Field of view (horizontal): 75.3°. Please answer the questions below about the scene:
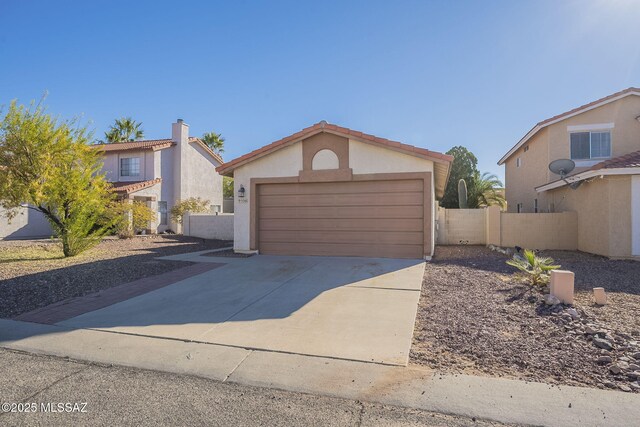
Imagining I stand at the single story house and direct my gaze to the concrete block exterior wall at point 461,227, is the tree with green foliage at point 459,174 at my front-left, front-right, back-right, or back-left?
front-left

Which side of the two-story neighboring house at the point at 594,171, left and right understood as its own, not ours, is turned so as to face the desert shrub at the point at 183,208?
right

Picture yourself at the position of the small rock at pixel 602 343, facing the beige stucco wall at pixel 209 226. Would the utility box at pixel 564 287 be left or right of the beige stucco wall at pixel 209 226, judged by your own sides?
right

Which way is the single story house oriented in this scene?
toward the camera

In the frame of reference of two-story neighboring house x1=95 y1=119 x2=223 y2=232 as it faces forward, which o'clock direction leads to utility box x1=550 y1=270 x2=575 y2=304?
The utility box is roughly at 10 o'clock from the two-story neighboring house.

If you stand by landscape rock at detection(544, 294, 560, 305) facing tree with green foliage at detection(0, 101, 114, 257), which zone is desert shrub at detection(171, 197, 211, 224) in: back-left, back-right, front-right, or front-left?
front-right

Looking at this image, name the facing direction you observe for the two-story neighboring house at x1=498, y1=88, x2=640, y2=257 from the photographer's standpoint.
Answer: facing the viewer

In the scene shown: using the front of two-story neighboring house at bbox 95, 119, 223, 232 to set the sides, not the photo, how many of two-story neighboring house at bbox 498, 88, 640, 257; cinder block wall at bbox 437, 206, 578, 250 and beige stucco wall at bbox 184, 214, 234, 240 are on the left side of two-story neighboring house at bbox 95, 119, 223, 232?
3

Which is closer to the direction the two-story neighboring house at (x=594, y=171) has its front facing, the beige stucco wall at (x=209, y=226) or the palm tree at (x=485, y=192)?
the beige stucco wall

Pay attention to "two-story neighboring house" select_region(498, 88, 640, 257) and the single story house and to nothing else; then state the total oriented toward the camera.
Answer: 2

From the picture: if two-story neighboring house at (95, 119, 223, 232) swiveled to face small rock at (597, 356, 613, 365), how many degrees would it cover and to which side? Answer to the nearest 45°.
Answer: approximately 45° to its left

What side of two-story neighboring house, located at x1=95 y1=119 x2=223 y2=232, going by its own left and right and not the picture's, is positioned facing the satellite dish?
left

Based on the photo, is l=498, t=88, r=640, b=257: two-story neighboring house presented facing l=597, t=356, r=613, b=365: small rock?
yes

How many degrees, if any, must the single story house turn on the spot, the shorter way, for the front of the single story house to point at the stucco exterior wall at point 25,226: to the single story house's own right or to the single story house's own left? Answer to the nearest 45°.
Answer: approximately 135° to the single story house's own right

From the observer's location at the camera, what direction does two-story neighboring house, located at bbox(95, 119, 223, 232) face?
facing the viewer and to the left of the viewer

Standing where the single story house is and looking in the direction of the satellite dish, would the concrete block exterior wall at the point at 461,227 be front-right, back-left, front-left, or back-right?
front-left

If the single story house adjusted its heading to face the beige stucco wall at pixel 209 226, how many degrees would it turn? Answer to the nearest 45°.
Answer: approximately 135° to its right

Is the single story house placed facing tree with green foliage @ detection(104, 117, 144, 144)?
no

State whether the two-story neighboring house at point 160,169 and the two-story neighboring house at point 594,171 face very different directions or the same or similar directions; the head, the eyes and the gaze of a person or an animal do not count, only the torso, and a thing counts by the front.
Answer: same or similar directions

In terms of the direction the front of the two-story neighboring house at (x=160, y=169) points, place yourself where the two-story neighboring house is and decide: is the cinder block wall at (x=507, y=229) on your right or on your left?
on your left

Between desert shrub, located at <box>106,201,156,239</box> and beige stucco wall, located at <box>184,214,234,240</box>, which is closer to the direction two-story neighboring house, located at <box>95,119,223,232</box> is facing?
the desert shrub
